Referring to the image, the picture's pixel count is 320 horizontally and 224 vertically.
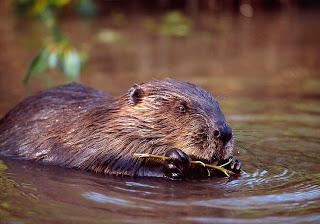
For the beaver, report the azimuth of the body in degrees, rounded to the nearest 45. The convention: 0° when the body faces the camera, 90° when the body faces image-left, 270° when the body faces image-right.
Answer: approximately 270°

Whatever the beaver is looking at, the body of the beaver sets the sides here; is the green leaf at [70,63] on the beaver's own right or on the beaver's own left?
on the beaver's own left

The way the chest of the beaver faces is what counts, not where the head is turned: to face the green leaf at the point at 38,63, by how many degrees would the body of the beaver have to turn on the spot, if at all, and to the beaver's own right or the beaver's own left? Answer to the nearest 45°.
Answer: approximately 135° to the beaver's own left
